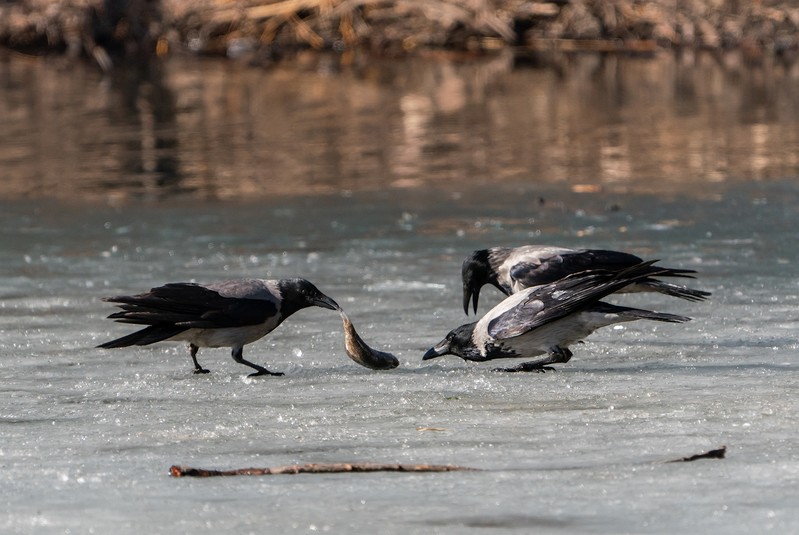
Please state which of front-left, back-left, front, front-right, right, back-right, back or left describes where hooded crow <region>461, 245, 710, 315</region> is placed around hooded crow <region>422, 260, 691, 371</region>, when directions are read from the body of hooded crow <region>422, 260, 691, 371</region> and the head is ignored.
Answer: right

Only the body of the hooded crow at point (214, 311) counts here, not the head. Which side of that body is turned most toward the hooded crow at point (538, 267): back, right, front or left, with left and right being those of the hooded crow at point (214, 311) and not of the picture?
front

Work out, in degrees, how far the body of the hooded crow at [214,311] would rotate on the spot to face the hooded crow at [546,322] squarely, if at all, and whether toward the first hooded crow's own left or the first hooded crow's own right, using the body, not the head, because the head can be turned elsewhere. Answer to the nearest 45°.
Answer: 0° — it already faces it

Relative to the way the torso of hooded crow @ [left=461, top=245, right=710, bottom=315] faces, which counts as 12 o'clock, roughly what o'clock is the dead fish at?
The dead fish is roughly at 10 o'clock from the hooded crow.

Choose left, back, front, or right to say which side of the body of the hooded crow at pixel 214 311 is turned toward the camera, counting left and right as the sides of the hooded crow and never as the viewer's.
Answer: right

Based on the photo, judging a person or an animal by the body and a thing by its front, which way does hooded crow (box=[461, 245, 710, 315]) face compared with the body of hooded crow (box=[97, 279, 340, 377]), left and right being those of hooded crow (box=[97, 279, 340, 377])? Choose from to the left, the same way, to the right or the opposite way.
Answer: the opposite way

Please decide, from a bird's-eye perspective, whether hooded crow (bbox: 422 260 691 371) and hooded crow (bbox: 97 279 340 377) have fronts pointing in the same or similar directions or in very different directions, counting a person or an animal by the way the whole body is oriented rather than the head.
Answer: very different directions

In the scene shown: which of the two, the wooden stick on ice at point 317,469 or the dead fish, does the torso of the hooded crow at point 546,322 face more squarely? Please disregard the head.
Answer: the dead fish

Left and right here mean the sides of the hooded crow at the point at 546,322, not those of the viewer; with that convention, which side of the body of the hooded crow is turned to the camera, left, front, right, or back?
left

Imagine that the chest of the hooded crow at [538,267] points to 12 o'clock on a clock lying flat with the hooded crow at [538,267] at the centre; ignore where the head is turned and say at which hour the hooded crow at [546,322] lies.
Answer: the hooded crow at [546,322] is roughly at 9 o'clock from the hooded crow at [538,267].

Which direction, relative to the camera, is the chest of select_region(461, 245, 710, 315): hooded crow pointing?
to the viewer's left

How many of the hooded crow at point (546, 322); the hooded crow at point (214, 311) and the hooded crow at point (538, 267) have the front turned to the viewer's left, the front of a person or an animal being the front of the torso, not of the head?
2
